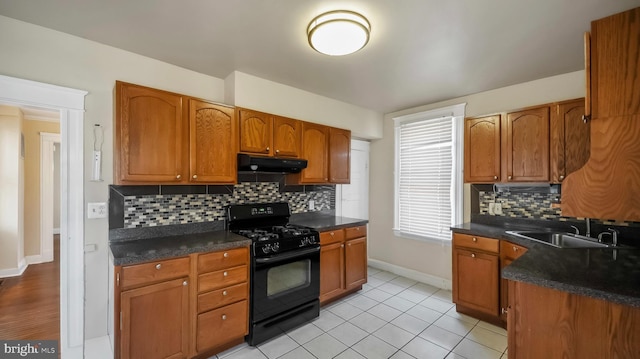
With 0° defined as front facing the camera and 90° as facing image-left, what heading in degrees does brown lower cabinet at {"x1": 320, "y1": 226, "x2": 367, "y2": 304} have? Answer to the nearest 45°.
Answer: approximately 315°

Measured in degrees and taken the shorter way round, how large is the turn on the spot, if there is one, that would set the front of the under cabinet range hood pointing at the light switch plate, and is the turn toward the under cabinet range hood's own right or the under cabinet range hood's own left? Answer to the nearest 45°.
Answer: approximately 135° to the under cabinet range hood's own right

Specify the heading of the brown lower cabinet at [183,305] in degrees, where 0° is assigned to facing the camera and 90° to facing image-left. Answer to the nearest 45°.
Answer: approximately 315°

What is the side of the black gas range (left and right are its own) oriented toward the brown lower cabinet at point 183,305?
right

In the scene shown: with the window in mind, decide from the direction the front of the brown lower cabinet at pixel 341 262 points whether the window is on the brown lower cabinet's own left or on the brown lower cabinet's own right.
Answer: on the brown lower cabinet's own left

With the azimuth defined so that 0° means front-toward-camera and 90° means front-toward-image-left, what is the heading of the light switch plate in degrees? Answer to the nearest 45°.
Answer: approximately 0°

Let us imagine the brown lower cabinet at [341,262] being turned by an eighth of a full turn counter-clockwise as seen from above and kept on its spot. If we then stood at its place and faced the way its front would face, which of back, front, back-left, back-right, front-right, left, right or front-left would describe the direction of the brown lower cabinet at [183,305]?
back-right
